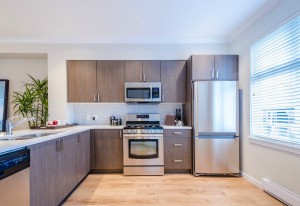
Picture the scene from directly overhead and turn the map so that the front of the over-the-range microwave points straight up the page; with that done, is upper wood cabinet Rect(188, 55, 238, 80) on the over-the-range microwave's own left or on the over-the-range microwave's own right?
on the over-the-range microwave's own left

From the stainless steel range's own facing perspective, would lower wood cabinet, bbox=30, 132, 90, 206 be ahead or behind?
ahead

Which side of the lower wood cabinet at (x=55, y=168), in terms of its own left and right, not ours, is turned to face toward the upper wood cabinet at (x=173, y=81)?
left

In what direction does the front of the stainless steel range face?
toward the camera

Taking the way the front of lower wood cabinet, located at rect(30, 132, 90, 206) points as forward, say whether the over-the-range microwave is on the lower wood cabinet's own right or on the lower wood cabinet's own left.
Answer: on the lower wood cabinet's own left

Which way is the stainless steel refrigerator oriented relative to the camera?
toward the camera

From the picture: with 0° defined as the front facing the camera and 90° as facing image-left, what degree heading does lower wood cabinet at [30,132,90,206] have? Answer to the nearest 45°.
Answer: approximately 315°

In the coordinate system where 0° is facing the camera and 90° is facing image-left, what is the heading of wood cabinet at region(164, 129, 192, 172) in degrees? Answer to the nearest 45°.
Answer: approximately 0°
